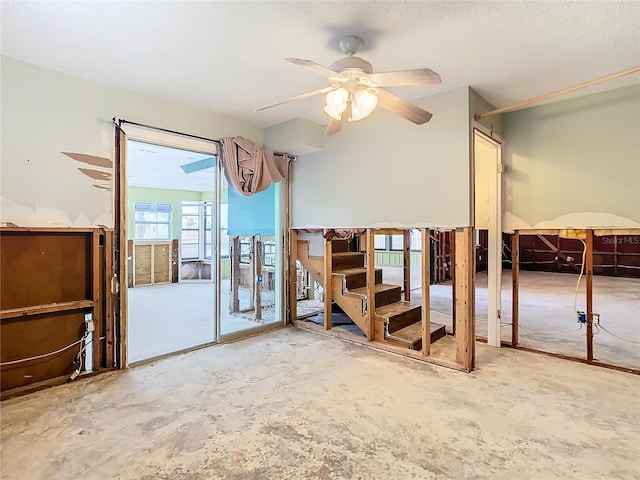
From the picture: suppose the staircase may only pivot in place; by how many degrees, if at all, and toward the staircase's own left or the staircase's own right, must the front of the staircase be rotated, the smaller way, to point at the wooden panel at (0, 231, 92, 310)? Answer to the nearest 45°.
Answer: approximately 90° to the staircase's own right

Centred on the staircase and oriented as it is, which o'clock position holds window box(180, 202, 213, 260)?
The window is roughly at 6 o'clock from the staircase.

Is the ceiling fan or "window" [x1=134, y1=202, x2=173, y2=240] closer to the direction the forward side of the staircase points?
the ceiling fan

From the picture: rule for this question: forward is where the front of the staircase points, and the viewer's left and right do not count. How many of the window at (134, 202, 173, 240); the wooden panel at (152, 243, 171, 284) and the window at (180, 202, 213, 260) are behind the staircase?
3

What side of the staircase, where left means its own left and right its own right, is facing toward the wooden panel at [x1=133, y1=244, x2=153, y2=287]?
back

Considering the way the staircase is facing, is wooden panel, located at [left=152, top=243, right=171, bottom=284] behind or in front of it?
behind

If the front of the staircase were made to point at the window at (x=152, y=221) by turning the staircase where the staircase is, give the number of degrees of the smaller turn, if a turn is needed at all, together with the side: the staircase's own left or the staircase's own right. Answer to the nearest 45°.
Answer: approximately 180°

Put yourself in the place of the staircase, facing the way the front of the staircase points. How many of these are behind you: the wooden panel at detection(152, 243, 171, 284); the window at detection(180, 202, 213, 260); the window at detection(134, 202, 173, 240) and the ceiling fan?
3

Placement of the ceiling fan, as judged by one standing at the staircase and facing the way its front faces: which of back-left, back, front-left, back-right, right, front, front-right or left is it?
front-right

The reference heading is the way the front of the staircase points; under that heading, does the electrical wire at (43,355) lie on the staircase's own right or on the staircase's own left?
on the staircase's own right

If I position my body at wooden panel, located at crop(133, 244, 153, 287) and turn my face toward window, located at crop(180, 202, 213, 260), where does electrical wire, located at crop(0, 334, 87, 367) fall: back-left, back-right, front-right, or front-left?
back-right

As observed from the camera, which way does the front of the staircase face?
facing the viewer and to the right of the viewer
